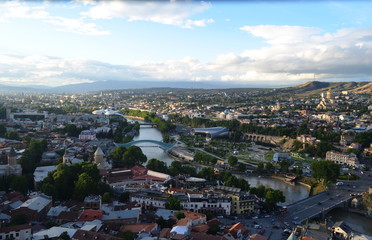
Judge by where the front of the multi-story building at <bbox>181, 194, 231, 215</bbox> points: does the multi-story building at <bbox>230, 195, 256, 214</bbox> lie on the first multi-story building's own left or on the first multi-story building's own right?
on the first multi-story building's own left

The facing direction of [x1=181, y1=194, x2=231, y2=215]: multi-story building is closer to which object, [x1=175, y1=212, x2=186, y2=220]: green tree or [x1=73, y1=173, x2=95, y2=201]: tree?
the green tree

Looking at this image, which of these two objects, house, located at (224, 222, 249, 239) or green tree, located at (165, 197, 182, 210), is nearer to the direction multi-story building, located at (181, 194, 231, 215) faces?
the house

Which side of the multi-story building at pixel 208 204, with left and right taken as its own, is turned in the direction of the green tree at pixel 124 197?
right

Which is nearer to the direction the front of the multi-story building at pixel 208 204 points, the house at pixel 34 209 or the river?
the house

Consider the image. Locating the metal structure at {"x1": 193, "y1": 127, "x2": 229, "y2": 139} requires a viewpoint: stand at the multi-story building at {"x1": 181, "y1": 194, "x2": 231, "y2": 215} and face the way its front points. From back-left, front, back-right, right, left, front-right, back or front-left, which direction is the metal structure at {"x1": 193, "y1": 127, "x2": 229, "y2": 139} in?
back

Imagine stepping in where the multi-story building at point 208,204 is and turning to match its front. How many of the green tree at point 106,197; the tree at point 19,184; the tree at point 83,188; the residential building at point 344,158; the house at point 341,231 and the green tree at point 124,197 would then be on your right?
4

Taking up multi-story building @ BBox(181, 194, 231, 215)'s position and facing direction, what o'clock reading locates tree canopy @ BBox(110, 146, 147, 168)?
The tree canopy is roughly at 5 o'clock from the multi-story building.

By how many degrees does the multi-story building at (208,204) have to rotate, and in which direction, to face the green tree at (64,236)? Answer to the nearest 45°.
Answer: approximately 45° to its right

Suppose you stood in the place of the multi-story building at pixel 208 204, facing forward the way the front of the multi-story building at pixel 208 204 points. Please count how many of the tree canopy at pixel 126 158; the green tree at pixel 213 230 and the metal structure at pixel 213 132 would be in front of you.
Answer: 1

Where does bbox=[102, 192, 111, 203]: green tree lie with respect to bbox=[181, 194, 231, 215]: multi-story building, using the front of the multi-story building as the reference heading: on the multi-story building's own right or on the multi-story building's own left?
on the multi-story building's own right

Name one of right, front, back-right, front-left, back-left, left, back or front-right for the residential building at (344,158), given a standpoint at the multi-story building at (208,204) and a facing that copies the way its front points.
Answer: back-left

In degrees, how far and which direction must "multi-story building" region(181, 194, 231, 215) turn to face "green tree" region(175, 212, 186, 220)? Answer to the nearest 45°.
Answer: approximately 45° to its right

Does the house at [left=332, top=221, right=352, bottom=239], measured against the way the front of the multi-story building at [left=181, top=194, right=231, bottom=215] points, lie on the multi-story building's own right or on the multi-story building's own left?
on the multi-story building's own left

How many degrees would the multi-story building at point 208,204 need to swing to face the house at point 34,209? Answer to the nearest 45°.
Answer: approximately 90° to its right

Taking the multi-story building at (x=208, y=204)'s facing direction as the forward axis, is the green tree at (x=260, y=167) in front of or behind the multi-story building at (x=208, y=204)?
behind

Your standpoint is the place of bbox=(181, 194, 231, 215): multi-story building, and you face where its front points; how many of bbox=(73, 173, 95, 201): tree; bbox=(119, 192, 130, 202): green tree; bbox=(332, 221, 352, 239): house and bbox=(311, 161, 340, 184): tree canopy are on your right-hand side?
2

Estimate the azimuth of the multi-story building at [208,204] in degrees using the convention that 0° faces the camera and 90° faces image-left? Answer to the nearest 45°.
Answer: approximately 0°

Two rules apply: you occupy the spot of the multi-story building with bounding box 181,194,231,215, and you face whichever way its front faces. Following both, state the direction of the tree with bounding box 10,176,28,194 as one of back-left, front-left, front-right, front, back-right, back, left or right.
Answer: right
